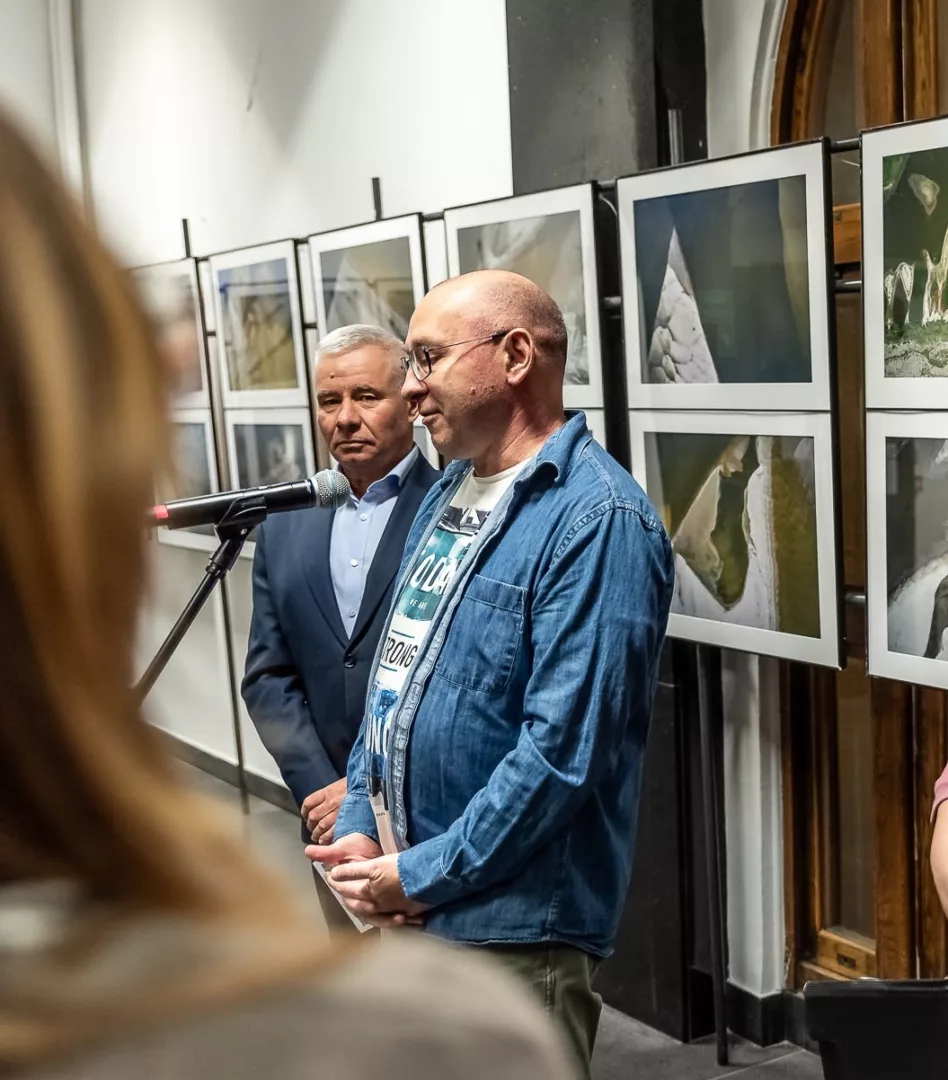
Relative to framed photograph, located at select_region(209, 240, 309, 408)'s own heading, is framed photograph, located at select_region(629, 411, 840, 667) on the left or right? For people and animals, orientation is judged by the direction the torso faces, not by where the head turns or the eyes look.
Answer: on its left

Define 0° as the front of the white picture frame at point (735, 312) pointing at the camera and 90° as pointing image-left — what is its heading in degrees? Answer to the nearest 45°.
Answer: approximately 45°

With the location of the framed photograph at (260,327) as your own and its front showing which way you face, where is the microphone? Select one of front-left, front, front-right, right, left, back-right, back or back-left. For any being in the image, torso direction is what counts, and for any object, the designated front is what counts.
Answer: front-left

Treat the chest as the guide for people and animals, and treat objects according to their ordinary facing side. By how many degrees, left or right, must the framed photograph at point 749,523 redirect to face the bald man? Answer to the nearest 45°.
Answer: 0° — it already faces them

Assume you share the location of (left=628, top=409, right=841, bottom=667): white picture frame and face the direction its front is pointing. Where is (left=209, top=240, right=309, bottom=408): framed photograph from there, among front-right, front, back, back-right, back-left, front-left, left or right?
right

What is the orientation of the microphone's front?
to the viewer's right

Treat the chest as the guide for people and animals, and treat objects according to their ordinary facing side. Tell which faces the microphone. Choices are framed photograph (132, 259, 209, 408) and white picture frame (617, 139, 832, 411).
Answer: the white picture frame

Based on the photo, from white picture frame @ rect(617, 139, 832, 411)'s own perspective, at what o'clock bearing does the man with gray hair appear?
The man with gray hair is roughly at 1 o'clock from the white picture frame.

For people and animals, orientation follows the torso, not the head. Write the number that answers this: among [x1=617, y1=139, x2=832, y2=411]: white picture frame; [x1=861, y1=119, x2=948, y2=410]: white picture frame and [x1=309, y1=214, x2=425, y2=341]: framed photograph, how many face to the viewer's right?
0

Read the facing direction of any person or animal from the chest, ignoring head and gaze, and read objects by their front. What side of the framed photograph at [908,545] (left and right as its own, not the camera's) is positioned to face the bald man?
front

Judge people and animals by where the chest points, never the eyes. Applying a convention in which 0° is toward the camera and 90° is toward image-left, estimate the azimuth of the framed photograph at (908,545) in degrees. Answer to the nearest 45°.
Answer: approximately 45°

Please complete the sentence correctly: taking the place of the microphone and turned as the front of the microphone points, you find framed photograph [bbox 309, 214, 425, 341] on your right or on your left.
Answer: on your left

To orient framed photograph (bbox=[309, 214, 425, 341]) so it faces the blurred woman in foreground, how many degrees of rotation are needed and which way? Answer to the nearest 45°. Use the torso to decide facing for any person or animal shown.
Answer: approximately 45° to its left

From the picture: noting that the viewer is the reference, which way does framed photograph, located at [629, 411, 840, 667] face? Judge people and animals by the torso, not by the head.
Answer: facing the viewer and to the left of the viewer

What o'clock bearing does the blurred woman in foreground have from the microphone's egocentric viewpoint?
The blurred woman in foreground is roughly at 3 o'clock from the microphone.
